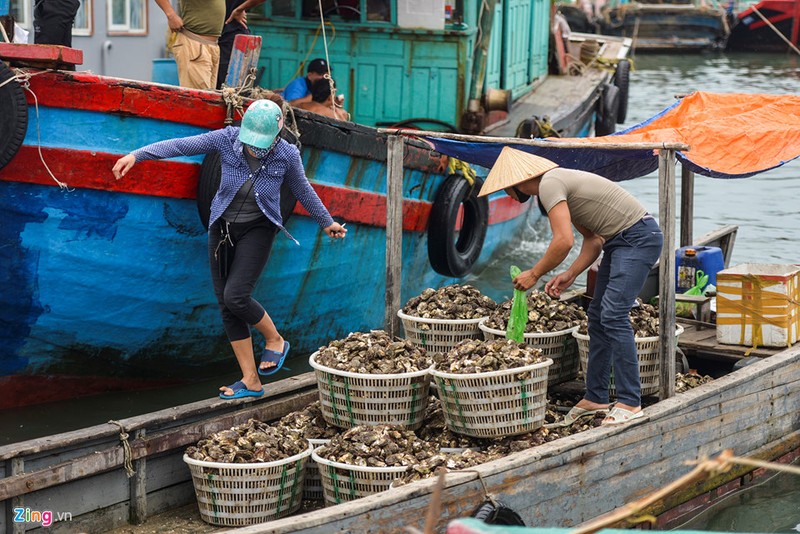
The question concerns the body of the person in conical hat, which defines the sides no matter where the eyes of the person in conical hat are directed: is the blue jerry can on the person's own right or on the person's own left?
on the person's own right

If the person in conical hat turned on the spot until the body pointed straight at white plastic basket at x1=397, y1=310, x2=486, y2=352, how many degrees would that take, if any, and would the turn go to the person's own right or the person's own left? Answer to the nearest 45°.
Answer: approximately 45° to the person's own right

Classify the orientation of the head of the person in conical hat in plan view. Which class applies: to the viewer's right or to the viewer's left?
to the viewer's left

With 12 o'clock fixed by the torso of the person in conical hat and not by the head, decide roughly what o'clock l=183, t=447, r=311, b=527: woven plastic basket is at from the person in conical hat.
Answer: The woven plastic basket is roughly at 11 o'clock from the person in conical hat.

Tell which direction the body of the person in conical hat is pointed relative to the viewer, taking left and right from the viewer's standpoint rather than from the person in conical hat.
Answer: facing to the left of the viewer

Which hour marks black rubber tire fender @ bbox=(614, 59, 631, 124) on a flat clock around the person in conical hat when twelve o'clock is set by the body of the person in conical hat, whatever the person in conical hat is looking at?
The black rubber tire fender is roughly at 3 o'clock from the person in conical hat.

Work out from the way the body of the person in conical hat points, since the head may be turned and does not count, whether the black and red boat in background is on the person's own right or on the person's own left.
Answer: on the person's own right

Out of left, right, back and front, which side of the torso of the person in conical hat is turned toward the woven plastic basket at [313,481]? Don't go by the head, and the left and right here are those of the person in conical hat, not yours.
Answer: front

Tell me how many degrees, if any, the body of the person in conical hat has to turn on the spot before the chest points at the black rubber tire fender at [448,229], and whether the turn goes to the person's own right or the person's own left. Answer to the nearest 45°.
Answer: approximately 90° to the person's own right

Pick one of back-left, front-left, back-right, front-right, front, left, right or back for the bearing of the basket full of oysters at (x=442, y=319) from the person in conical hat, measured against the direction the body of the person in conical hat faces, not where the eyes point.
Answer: front-right
